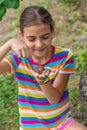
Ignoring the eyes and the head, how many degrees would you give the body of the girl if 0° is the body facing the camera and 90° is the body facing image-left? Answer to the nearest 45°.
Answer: approximately 0°

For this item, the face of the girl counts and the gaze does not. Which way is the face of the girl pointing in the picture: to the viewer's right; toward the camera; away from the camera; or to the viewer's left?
toward the camera
